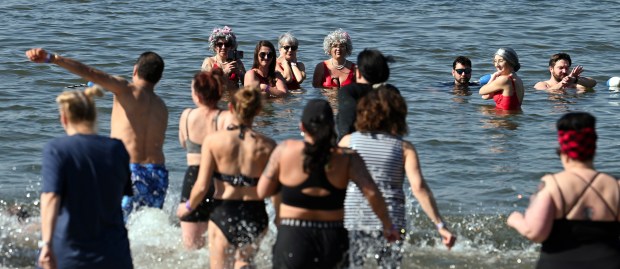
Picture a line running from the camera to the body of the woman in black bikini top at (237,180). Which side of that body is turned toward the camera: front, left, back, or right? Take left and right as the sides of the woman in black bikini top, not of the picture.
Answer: back

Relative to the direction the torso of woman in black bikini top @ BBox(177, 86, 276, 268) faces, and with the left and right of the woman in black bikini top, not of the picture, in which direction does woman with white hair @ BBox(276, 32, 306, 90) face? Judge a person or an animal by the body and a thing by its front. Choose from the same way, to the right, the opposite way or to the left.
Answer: the opposite way

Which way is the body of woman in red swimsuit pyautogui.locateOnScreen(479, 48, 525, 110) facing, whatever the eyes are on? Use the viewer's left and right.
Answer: facing to the left of the viewer

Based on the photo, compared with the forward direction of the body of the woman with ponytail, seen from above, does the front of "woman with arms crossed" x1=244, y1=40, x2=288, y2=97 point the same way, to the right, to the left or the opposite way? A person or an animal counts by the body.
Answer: the opposite way

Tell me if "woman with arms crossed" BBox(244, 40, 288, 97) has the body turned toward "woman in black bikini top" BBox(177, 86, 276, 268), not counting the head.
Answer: yes

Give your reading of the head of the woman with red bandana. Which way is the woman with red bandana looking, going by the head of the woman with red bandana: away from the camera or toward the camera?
away from the camera

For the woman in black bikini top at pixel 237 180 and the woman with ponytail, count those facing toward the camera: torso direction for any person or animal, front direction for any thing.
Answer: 0

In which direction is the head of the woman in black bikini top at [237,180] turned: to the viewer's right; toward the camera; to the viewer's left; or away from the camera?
away from the camera

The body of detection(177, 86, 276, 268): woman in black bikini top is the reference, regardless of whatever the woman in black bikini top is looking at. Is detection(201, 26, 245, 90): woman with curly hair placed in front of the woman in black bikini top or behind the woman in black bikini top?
in front

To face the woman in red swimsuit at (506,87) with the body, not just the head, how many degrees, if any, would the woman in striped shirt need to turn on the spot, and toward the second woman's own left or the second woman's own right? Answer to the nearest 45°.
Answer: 0° — they already face them

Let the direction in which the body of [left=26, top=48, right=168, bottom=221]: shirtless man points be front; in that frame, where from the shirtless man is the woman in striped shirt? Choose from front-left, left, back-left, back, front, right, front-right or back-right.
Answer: back-right

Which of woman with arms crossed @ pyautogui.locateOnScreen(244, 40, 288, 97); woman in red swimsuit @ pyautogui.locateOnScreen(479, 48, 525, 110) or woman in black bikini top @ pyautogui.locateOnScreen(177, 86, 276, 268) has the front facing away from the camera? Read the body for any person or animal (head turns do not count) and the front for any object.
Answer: the woman in black bikini top
